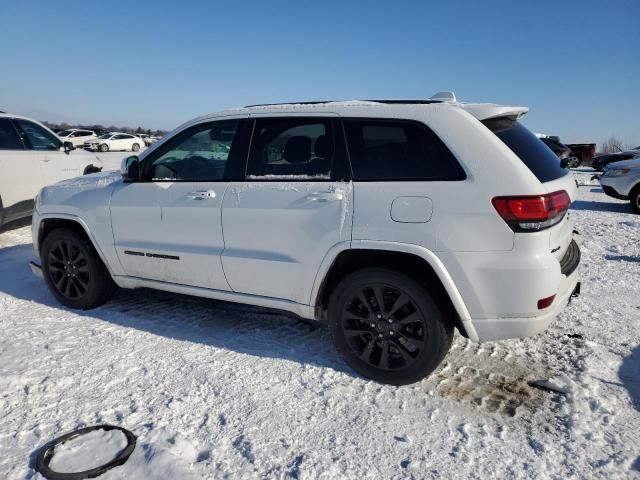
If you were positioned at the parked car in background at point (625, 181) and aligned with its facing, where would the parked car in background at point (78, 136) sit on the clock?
the parked car in background at point (78, 136) is roughly at 2 o'clock from the parked car in background at point (625, 181).

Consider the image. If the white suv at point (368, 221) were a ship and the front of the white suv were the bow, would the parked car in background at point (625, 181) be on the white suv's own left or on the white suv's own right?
on the white suv's own right

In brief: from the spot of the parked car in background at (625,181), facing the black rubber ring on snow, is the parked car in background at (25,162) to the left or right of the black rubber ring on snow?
right

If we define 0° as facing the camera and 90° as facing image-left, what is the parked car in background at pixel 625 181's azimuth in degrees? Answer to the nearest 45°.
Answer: approximately 45°

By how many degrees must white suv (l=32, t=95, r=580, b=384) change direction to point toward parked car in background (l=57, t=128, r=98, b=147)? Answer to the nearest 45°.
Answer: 0° — it already faces it

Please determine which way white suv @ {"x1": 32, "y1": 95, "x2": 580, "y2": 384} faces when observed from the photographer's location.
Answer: facing away from the viewer and to the left of the viewer

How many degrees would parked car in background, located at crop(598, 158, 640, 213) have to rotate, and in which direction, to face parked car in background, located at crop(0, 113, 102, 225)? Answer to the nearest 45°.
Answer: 0° — it already faces it

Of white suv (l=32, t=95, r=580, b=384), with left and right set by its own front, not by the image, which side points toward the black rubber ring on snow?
left
